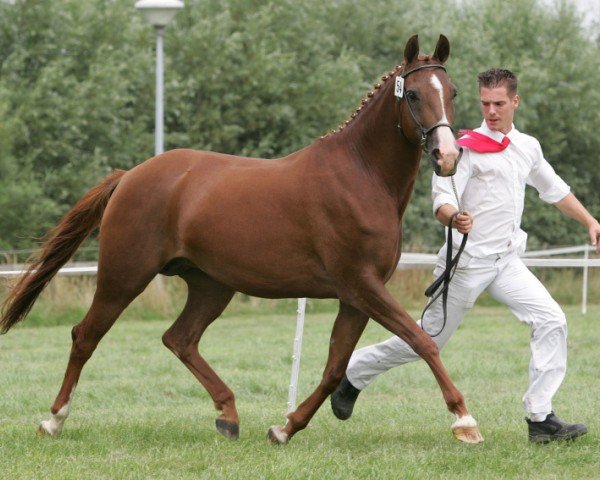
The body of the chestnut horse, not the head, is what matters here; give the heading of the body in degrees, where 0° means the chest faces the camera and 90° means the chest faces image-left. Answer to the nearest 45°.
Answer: approximately 270°

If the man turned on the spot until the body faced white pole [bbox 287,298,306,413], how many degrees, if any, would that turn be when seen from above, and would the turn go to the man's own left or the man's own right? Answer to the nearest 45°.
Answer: approximately 180°

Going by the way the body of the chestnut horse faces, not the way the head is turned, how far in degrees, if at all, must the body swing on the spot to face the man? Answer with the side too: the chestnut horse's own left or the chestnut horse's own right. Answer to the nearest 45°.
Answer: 0° — it already faces them
